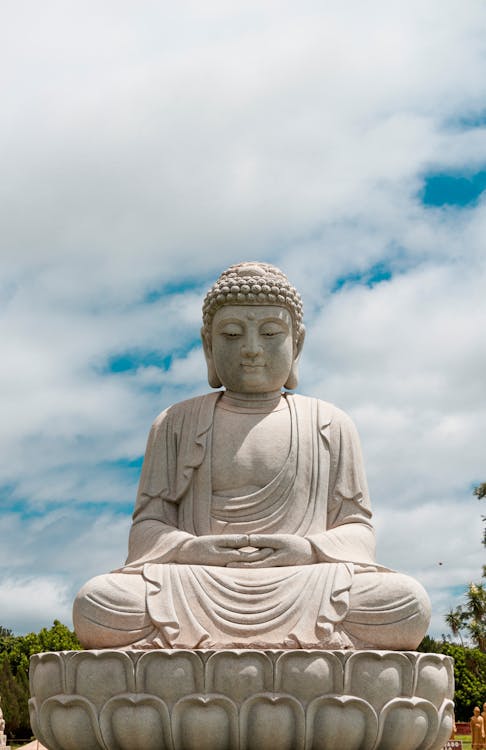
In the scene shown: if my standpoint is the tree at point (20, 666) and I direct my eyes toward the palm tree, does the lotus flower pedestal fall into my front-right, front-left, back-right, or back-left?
front-right

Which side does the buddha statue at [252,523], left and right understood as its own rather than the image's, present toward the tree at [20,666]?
back

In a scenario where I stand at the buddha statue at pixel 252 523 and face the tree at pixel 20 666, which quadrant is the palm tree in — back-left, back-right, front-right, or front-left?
front-right

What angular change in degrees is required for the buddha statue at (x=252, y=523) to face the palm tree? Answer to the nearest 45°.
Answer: approximately 180°

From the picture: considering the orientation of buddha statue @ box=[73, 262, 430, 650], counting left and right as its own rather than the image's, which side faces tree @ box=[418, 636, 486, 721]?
back

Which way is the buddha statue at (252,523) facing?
toward the camera
